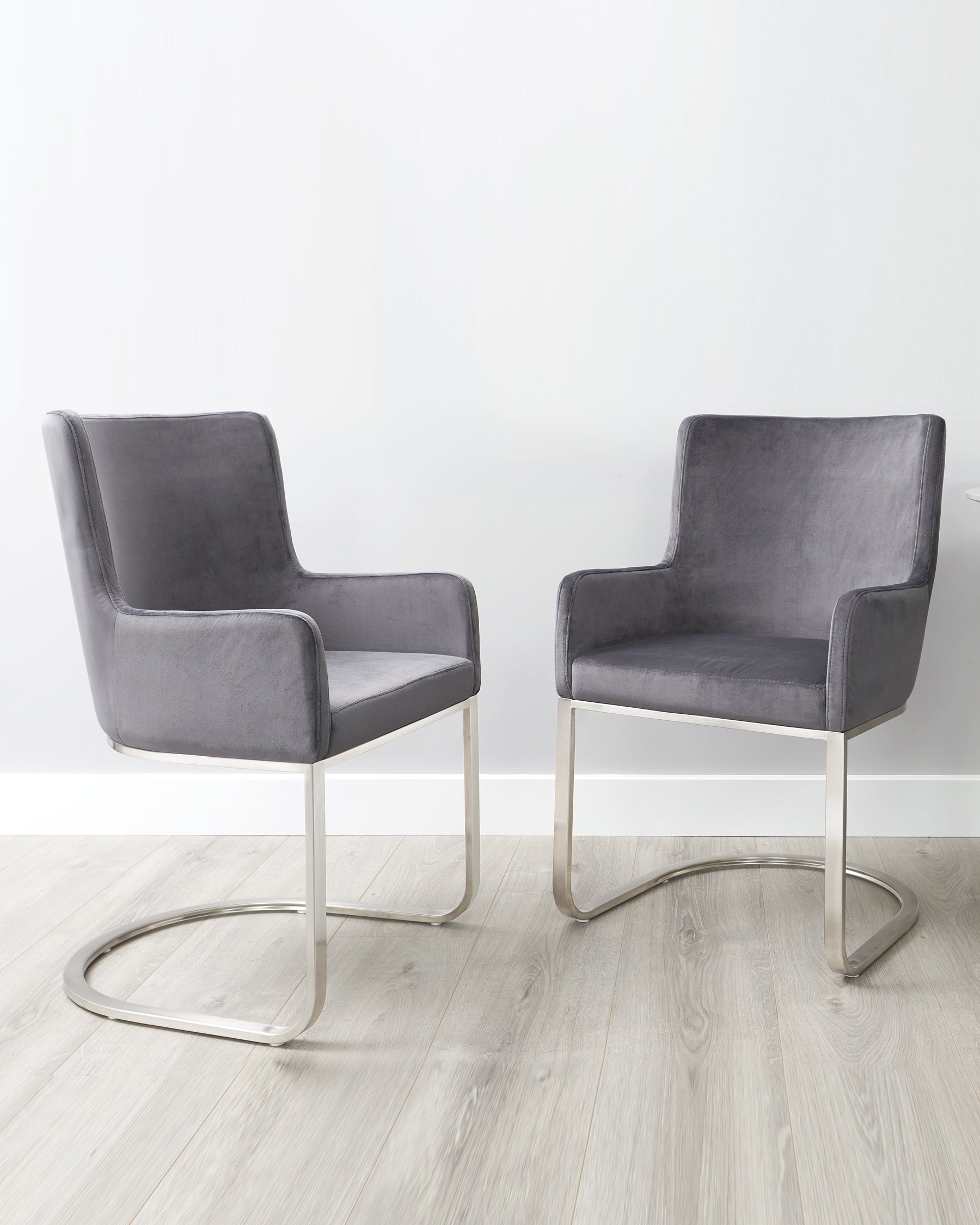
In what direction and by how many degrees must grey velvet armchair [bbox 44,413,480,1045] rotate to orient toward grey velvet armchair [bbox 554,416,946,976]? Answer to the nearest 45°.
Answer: approximately 45° to its left

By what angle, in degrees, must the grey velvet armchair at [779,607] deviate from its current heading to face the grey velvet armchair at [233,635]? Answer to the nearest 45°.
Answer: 0° — it already faces it

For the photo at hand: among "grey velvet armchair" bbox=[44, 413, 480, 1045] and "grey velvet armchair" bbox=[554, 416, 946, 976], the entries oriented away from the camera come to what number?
0

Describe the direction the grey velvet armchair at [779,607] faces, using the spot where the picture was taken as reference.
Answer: facing the viewer and to the left of the viewer

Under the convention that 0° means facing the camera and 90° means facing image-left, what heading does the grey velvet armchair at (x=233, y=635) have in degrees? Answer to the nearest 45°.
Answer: approximately 315°
